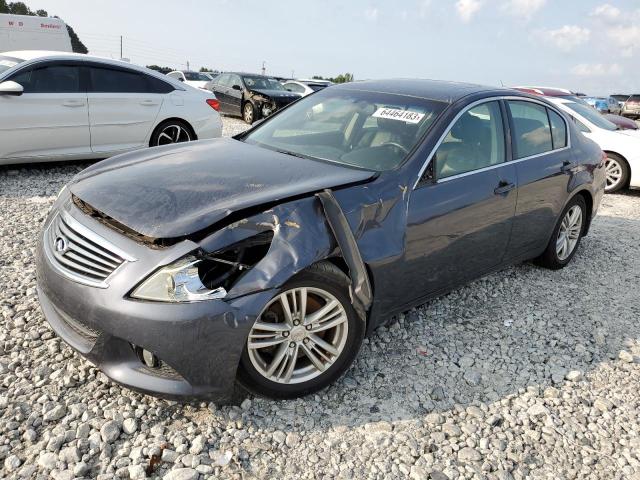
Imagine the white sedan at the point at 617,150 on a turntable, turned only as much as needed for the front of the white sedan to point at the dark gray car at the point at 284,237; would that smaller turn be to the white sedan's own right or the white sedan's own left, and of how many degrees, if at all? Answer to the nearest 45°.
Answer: approximately 45° to the white sedan's own right

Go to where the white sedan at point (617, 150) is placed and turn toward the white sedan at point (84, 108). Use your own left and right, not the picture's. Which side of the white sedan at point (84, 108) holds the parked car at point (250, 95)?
right

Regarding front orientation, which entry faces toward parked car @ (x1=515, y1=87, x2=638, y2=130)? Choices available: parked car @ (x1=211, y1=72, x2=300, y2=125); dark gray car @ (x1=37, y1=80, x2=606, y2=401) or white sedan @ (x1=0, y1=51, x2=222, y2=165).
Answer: parked car @ (x1=211, y1=72, x2=300, y2=125)

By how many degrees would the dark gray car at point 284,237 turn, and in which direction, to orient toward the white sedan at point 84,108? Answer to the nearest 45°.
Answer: approximately 90° to its right

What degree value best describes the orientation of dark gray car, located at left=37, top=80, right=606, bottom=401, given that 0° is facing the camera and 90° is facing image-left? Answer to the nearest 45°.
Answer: approximately 45°

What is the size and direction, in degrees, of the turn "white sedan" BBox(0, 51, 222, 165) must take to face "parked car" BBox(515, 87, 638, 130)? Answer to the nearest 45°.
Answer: approximately 180°

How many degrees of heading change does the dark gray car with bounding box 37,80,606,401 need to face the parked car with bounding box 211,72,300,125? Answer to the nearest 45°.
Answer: approximately 135° to its right

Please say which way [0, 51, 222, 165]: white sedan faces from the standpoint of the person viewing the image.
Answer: facing to the left of the viewer

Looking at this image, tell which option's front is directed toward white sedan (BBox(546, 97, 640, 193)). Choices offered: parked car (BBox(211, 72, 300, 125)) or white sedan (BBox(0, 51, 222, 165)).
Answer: the parked car

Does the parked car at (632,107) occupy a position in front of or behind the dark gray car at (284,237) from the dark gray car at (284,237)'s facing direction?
behind

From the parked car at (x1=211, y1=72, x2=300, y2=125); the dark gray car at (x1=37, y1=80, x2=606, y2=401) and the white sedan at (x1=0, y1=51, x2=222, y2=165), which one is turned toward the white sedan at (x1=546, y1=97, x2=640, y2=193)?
the parked car
